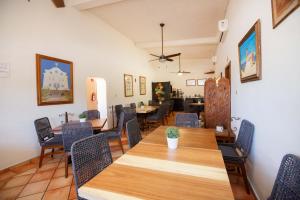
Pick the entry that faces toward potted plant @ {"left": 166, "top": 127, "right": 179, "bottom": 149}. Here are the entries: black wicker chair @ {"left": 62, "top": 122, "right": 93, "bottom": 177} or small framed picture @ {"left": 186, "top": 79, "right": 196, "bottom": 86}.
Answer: the small framed picture

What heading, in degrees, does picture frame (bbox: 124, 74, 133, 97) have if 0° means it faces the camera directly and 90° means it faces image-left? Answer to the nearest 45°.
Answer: approximately 315°

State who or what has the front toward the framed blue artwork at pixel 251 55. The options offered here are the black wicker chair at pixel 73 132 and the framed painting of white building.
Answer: the framed painting of white building

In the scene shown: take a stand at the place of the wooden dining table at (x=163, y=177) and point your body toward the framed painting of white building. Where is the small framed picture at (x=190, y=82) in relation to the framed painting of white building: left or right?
right

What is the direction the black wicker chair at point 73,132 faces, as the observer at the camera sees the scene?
facing away from the viewer

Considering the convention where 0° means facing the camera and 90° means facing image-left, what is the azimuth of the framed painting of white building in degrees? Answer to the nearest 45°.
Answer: approximately 315°

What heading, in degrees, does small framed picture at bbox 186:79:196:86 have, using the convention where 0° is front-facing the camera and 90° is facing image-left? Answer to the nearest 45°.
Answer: approximately 0°

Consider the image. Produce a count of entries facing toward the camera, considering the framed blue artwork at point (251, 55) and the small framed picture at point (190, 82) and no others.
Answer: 1

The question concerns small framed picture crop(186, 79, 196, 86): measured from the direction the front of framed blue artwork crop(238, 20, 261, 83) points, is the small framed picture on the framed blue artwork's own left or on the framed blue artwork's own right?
on the framed blue artwork's own right

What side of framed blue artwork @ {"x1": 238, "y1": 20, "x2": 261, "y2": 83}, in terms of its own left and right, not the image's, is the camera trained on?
left

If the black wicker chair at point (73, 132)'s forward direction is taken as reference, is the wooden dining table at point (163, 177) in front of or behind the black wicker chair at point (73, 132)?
behind
